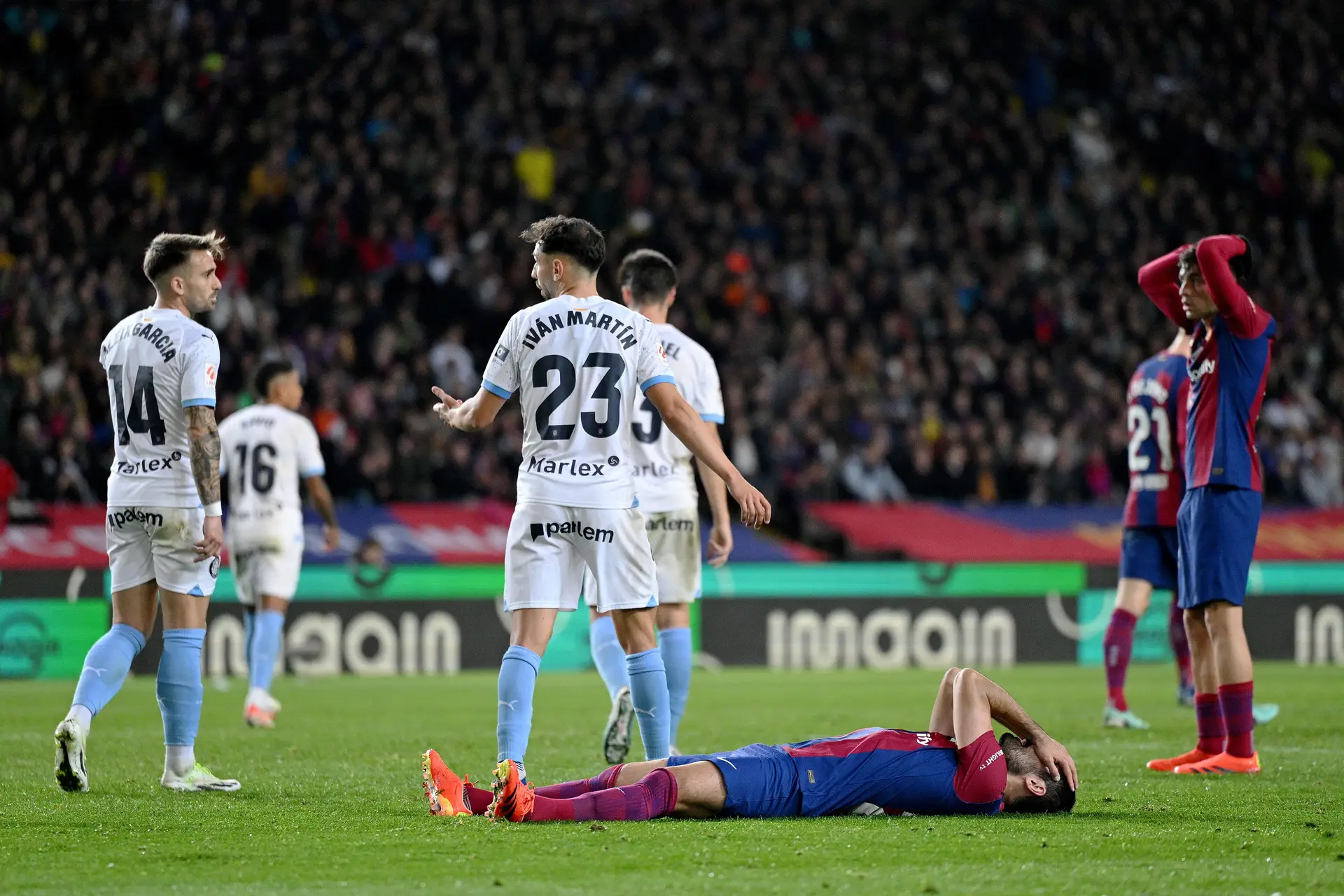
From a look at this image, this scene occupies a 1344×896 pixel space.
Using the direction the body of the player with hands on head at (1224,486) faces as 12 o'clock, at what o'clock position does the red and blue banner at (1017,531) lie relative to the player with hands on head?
The red and blue banner is roughly at 4 o'clock from the player with hands on head.

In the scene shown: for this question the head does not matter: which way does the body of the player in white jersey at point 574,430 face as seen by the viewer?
away from the camera

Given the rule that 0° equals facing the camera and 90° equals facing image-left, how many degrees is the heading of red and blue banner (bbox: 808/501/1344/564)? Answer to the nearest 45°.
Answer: approximately 0°

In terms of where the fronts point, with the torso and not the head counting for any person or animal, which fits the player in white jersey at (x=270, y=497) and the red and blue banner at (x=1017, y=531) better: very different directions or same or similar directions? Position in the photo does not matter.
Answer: very different directions

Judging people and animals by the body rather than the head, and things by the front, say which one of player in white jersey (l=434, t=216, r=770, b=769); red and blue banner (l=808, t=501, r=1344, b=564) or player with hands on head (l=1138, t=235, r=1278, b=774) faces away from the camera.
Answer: the player in white jersey

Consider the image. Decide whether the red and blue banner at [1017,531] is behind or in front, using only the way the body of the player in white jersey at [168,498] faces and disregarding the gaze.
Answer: in front

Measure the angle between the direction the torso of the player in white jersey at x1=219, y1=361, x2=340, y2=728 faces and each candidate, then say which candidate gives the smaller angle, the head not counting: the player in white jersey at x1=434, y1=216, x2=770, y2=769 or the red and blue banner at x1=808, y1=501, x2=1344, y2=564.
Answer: the red and blue banner

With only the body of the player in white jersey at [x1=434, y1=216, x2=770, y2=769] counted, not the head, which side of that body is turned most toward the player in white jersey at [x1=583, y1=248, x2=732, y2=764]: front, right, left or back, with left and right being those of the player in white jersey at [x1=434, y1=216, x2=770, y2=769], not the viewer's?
front

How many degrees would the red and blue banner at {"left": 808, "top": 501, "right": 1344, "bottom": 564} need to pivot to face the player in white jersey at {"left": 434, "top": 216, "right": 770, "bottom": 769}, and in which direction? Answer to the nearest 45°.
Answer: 0° — it already faces them

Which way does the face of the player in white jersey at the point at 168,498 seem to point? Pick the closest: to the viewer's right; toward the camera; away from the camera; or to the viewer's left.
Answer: to the viewer's right

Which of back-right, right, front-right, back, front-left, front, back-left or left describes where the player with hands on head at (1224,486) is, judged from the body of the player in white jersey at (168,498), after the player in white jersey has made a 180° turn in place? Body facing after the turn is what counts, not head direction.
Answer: back-left

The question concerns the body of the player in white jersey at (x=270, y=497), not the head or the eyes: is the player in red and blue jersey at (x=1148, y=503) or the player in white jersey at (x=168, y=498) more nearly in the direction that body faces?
the player in red and blue jersey

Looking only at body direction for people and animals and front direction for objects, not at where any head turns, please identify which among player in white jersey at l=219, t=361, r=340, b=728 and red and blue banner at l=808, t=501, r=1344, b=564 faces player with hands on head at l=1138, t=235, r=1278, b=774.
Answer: the red and blue banner

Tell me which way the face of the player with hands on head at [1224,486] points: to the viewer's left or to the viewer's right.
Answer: to the viewer's left

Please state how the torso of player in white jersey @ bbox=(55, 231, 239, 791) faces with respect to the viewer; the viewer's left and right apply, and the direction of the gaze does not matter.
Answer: facing away from the viewer and to the right of the viewer
